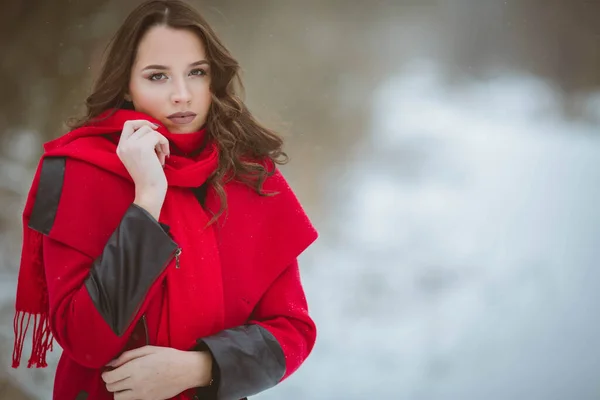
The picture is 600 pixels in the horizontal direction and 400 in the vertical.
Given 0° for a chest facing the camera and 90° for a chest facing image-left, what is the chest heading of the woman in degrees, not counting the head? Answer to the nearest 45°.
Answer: approximately 0°
